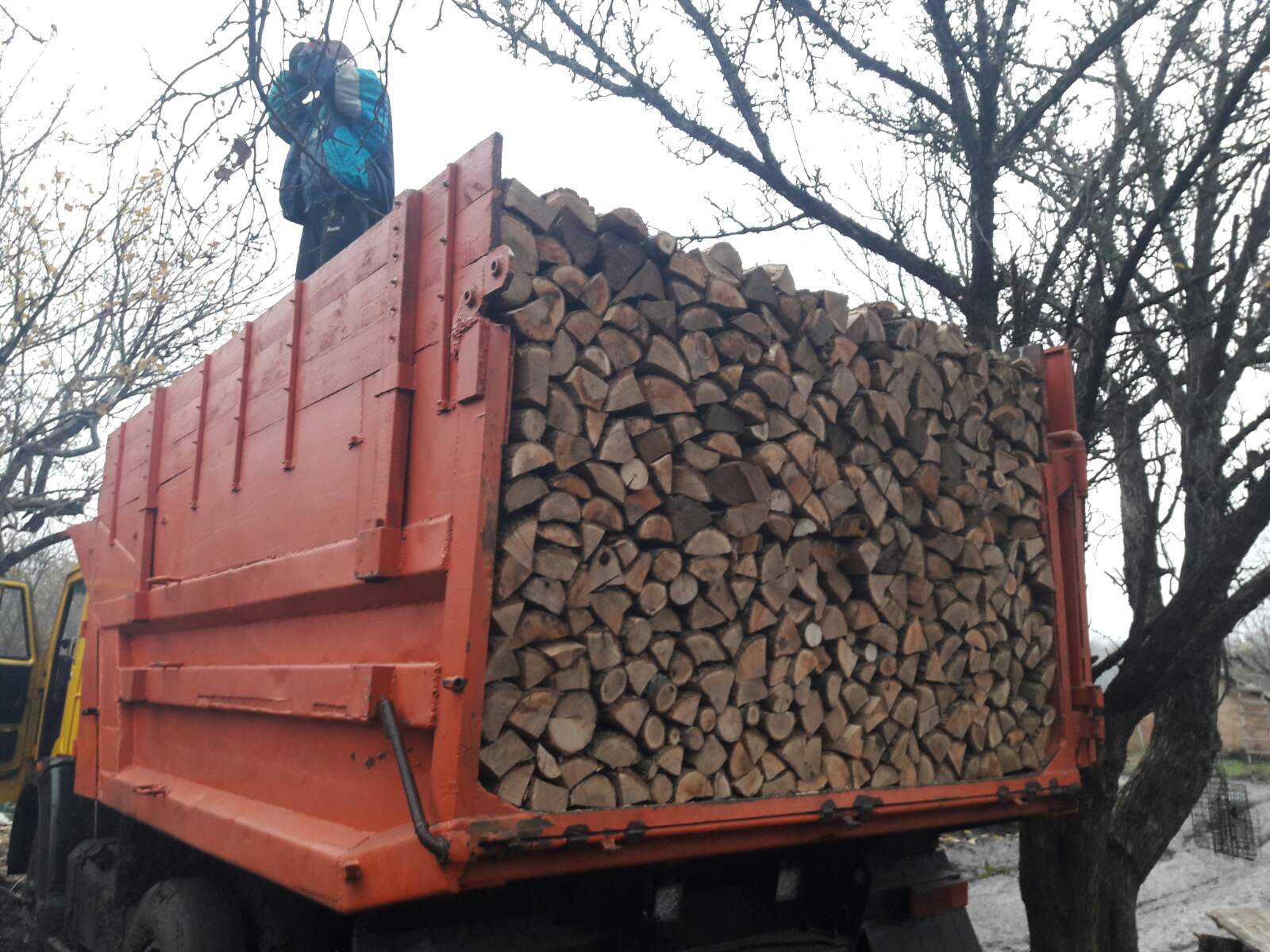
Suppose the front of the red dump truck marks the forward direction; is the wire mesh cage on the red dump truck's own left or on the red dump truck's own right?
on the red dump truck's own right

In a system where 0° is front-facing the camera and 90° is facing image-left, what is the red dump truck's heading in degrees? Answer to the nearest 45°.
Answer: approximately 135°
